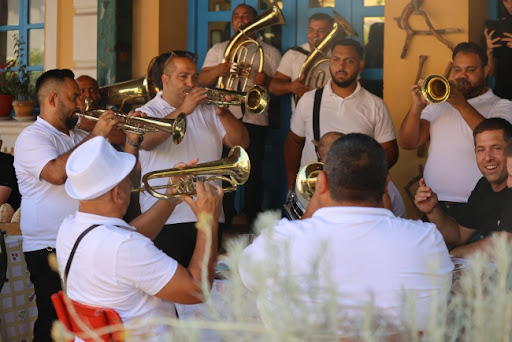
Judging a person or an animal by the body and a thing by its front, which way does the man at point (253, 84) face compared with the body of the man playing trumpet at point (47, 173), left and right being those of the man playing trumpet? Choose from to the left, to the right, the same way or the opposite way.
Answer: to the right

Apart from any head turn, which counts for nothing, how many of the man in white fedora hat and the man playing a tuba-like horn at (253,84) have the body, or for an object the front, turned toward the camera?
1

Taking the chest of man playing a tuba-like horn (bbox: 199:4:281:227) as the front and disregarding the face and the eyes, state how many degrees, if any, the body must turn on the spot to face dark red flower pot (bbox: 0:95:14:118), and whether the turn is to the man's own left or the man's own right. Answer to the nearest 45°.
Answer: approximately 135° to the man's own right

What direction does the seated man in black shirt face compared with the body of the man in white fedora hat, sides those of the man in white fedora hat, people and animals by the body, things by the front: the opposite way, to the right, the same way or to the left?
the opposite way

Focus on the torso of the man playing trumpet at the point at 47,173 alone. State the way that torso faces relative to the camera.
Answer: to the viewer's right

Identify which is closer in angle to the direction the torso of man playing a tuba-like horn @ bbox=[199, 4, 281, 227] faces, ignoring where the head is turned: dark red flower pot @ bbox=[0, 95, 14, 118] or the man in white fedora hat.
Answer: the man in white fedora hat

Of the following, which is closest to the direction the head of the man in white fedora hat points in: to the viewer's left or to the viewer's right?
to the viewer's right

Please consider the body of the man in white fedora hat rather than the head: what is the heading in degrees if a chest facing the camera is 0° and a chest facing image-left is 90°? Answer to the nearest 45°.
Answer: approximately 225°
